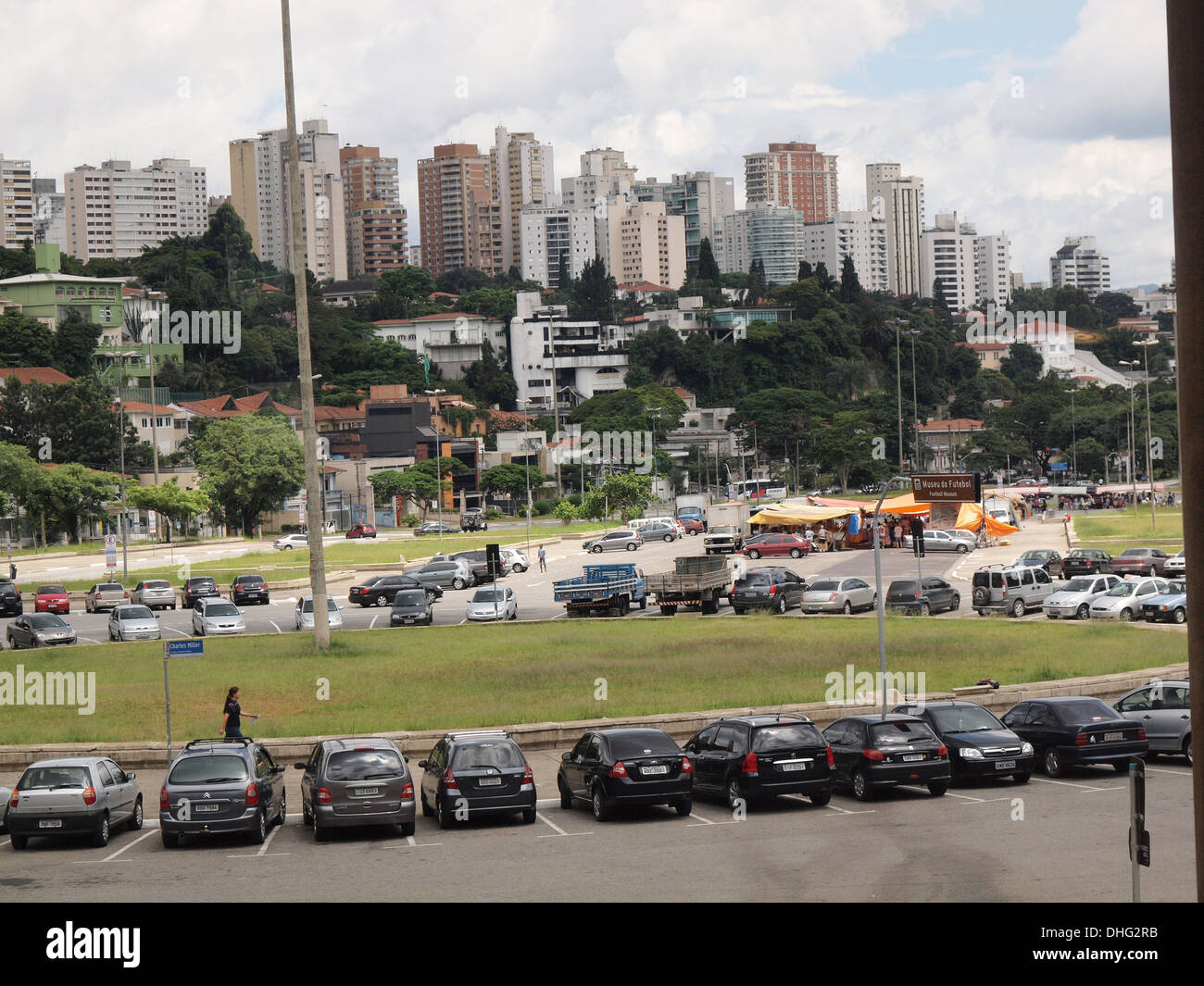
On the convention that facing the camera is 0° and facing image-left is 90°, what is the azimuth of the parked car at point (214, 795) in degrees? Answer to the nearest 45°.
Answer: approximately 225°

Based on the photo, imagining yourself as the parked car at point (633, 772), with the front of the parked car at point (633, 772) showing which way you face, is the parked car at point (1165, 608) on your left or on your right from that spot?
on your right

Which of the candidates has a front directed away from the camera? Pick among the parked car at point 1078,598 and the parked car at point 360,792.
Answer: the parked car at point 360,792

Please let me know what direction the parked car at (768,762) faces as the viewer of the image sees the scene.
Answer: facing away from the viewer and to the left of the viewer

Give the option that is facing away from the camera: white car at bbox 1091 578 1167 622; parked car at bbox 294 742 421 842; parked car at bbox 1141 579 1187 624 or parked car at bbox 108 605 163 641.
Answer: parked car at bbox 294 742 421 842

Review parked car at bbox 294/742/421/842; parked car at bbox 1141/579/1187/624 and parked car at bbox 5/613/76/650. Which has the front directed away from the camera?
parked car at bbox 294/742/421/842

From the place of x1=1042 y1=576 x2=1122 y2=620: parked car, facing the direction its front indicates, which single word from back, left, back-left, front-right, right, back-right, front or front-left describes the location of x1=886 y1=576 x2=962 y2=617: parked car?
front-right

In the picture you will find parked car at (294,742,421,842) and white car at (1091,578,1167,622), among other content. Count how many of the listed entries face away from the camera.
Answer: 1

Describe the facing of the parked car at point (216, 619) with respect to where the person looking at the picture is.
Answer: facing the viewer and to the right of the viewer

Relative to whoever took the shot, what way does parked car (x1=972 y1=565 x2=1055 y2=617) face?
facing away from the viewer and to the right of the viewer

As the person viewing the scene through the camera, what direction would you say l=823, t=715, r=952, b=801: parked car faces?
facing away from the viewer and to the left of the viewer

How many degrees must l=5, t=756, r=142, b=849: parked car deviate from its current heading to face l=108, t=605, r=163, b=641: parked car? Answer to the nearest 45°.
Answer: approximately 45° to its left

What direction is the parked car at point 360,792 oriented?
away from the camera
